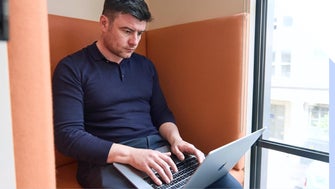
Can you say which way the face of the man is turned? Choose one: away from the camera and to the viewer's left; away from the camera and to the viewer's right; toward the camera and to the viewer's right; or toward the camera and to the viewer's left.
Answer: toward the camera and to the viewer's right

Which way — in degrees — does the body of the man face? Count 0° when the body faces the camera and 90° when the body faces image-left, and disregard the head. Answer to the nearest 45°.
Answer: approximately 315°

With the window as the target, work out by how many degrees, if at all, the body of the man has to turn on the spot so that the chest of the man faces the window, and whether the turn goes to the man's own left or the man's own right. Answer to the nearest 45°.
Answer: approximately 45° to the man's own left

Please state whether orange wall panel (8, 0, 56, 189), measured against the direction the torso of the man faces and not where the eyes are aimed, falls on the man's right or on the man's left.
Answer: on the man's right
